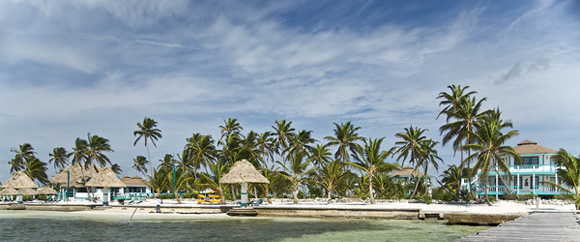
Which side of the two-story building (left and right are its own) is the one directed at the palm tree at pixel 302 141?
right

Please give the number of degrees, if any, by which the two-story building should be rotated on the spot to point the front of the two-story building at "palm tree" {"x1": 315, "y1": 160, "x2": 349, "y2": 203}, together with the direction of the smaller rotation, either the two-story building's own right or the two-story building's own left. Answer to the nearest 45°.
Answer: approximately 45° to the two-story building's own right

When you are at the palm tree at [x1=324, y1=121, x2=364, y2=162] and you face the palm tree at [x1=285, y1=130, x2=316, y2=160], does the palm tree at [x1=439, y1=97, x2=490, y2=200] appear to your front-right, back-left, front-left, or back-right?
back-left

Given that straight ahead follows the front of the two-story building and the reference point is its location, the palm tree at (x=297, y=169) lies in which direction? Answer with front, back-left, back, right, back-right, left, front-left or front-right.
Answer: front-right

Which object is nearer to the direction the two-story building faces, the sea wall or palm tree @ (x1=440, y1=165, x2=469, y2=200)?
the sea wall

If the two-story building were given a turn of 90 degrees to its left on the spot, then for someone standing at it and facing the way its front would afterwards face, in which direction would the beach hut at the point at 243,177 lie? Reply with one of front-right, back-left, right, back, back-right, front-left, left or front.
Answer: back-right

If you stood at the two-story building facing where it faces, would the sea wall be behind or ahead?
ahead

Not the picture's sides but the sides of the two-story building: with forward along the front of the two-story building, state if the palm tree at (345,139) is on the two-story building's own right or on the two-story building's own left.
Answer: on the two-story building's own right

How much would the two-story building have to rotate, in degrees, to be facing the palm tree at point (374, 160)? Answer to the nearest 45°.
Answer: approximately 45° to its right

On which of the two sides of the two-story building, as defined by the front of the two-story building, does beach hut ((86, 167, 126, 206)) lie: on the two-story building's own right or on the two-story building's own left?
on the two-story building's own right

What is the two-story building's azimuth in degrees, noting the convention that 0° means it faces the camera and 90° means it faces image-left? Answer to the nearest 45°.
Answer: approximately 0°
